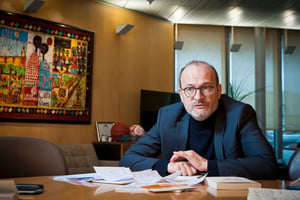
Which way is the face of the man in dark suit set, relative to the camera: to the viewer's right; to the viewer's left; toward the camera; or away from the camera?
toward the camera

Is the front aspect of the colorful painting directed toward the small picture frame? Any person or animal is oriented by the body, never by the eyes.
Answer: no

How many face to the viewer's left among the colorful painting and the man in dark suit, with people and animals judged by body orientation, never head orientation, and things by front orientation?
0

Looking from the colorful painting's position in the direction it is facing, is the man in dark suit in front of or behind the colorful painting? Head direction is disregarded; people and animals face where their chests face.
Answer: in front

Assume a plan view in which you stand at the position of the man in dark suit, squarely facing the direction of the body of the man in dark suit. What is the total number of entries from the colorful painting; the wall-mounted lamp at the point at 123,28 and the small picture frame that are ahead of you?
0

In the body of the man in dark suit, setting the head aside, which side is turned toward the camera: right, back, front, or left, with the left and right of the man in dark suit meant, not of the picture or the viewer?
front

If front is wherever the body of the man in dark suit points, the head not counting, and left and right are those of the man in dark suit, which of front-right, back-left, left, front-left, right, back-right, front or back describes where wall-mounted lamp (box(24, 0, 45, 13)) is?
back-right

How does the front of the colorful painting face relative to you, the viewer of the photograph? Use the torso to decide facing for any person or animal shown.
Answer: facing the viewer and to the right of the viewer
